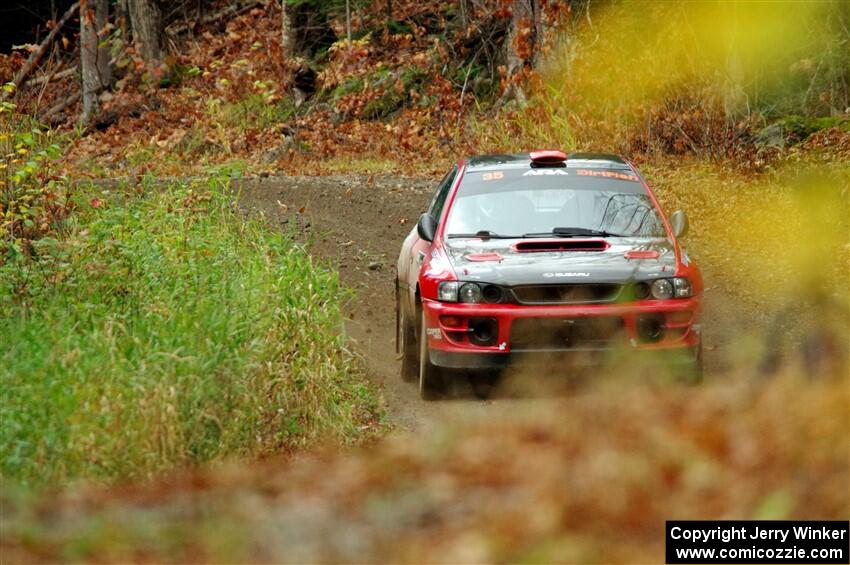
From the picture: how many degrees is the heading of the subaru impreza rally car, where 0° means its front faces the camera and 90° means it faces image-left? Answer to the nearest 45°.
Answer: approximately 0°

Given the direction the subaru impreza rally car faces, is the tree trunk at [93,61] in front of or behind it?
behind

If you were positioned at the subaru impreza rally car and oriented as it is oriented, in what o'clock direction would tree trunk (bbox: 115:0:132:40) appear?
The tree trunk is roughly at 5 o'clock from the subaru impreza rally car.

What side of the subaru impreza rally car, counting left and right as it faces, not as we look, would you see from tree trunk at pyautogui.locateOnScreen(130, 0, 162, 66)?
back

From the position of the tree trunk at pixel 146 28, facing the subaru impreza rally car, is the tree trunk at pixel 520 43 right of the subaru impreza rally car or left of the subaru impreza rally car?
left

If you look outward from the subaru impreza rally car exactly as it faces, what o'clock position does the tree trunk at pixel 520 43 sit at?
The tree trunk is roughly at 6 o'clock from the subaru impreza rally car.

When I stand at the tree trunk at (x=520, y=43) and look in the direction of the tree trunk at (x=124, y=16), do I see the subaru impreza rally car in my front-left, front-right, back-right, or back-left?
back-left
